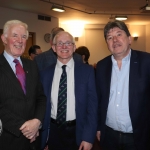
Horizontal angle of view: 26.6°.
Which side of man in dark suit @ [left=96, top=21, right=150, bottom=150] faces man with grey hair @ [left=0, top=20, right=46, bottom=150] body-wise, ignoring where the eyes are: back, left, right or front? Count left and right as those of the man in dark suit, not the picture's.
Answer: right

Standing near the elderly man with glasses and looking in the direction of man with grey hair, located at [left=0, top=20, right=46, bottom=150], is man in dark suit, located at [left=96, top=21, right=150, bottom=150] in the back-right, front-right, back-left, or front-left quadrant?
back-left

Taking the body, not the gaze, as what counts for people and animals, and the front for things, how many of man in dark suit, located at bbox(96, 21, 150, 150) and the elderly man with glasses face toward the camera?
2

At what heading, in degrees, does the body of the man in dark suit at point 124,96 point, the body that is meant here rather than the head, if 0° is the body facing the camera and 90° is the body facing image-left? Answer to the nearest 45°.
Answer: approximately 0°

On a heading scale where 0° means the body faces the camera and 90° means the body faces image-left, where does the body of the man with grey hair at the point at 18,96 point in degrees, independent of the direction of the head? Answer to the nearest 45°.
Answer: approximately 315°
